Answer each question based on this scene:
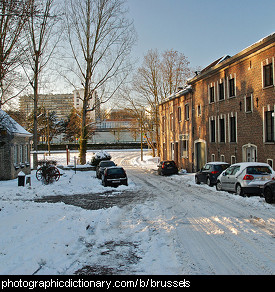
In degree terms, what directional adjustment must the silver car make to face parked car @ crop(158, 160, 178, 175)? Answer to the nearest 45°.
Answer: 0° — it already faces it

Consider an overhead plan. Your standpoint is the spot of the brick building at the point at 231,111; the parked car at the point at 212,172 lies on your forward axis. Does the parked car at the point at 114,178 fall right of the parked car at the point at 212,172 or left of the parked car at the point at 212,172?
right

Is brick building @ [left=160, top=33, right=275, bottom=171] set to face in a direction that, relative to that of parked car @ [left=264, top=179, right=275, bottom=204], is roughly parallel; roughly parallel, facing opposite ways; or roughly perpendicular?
roughly perpendicular

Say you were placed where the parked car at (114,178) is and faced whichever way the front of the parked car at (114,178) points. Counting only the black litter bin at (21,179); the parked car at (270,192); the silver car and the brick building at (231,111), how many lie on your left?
1

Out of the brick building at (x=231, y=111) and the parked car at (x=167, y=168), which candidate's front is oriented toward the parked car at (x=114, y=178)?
the brick building

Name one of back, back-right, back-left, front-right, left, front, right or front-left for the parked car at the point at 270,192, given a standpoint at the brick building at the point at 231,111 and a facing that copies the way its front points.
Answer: front-left

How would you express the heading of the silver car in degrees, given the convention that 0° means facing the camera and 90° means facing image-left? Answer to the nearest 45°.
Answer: approximately 135°

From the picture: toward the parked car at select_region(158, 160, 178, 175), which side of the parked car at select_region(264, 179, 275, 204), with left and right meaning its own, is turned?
front

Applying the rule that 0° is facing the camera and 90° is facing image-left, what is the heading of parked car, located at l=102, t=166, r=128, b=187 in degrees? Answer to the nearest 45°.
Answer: approximately 180°

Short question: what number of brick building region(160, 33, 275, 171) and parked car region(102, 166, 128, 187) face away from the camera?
1

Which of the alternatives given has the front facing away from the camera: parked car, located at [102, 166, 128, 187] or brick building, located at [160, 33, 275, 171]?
the parked car

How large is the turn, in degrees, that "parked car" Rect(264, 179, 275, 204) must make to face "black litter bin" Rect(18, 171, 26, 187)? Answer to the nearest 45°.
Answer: approximately 45° to its left
